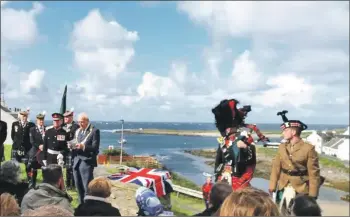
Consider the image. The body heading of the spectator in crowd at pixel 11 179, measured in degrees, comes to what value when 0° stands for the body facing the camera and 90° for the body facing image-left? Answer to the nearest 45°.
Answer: approximately 180°

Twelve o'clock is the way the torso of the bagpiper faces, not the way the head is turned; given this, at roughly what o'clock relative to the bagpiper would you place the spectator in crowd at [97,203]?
The spectator in crowd is roughly at 12 o'clock from the bagpiper.

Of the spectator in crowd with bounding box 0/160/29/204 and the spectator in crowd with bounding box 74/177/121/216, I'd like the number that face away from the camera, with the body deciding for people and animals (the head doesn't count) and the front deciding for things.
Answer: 2

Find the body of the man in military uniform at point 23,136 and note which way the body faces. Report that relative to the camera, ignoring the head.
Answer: toward the camera

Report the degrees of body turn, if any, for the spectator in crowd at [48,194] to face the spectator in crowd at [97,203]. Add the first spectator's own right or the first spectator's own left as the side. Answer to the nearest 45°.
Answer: approximately 90° to the first spectator's own right

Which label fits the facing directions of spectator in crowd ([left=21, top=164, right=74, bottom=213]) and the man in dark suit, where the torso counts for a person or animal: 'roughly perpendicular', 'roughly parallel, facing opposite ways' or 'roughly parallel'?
roughly parallel, facing opposite ways

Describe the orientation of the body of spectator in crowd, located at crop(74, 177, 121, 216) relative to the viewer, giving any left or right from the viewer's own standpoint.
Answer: facing away from the viewer

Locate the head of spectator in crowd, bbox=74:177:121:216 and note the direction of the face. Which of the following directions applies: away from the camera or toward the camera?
away from the camera

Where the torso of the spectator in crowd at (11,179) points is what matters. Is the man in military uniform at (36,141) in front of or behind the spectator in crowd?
in front

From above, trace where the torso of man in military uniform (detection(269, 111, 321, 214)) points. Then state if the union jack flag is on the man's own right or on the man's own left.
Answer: on the man's own right

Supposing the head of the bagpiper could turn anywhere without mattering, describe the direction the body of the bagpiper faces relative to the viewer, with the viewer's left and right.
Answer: facing the viewer and to the left of the viewer

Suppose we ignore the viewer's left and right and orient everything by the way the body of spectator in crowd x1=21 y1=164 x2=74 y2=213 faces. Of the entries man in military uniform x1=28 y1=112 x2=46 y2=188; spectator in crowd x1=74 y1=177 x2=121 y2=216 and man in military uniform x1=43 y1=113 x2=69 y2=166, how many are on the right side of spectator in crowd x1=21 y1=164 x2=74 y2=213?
1

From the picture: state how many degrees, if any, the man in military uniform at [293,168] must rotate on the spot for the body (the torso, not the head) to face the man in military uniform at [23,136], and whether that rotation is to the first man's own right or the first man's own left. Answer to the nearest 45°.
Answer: approximately 45° to the first man's own right

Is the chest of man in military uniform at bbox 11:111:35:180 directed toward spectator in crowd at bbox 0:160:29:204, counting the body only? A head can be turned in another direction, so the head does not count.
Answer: yes

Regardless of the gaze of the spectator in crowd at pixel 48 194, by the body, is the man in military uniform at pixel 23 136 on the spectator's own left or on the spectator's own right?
on the spectator's own left

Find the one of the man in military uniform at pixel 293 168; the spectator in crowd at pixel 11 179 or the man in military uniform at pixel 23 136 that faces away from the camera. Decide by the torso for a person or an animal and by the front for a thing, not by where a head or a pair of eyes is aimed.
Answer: the spectator in crowd

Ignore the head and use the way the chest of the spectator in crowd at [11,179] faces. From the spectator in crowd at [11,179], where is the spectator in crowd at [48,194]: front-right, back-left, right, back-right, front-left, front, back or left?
back-right

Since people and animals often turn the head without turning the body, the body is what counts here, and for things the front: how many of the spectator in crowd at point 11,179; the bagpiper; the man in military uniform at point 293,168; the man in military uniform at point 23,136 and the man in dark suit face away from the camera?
1

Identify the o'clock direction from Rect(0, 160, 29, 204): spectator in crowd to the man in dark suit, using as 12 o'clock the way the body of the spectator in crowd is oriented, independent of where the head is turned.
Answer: The man in dark suit is roughly at 1 o'clock from the spectator in crowd.
